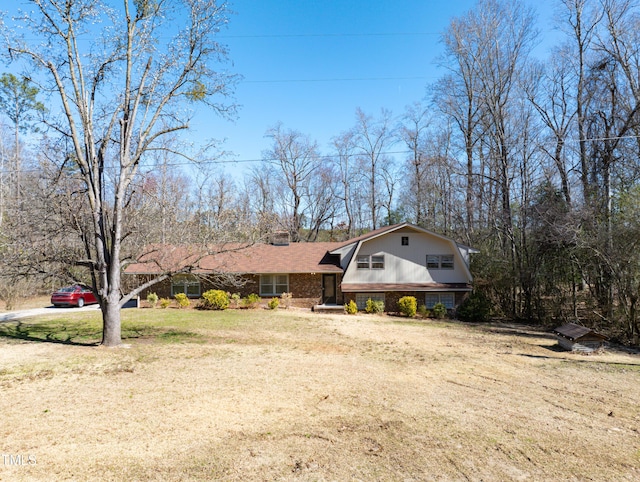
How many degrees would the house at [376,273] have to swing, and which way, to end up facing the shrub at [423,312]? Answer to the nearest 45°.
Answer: approximately 45° to its left

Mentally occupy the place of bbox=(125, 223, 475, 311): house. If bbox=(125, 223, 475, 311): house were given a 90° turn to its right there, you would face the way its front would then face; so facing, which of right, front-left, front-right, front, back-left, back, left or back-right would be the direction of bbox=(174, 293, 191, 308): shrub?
front

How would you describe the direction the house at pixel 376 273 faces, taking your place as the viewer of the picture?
facing the viewer

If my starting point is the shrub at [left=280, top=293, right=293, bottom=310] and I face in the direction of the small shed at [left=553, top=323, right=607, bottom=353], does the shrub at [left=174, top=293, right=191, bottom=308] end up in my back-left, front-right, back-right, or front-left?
back-right

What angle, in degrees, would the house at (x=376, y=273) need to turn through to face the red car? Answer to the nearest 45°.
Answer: approximately 90° to its right

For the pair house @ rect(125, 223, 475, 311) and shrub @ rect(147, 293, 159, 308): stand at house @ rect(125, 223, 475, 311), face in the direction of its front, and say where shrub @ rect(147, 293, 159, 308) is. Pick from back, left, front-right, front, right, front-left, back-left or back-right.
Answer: right

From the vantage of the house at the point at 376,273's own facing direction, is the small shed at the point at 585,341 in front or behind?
in front

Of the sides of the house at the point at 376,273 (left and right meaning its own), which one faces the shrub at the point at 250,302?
right

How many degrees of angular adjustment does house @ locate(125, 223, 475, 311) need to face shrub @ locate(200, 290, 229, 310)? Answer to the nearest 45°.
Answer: approximately 90° to its right
